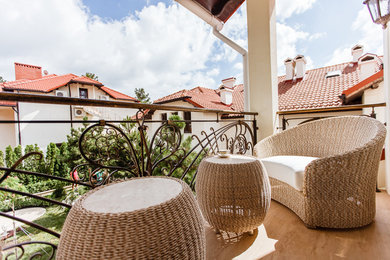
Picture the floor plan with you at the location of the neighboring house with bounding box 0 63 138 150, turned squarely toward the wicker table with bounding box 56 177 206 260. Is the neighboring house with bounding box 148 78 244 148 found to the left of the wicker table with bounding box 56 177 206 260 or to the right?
left

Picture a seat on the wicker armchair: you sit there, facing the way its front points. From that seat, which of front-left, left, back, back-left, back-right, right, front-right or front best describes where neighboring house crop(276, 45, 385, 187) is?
back-right

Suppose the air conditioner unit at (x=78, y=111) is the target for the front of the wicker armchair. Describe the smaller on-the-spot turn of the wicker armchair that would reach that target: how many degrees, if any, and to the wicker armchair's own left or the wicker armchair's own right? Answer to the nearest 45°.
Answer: approximately 45° to the wicker armchair's own right

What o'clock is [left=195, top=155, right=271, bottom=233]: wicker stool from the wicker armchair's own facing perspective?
The wicker stool is roughly at 12 o'clock from the wicker armchair.

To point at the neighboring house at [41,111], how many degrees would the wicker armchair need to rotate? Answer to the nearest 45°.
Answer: approximately 45° to its right

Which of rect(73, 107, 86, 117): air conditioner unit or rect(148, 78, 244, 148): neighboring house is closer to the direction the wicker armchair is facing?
the air conditioner unit

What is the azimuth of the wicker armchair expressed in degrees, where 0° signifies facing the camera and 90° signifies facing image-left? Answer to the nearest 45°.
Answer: approximately 45°

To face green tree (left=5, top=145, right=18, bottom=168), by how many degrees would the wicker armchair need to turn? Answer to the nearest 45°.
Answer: approximately 45° to its right
